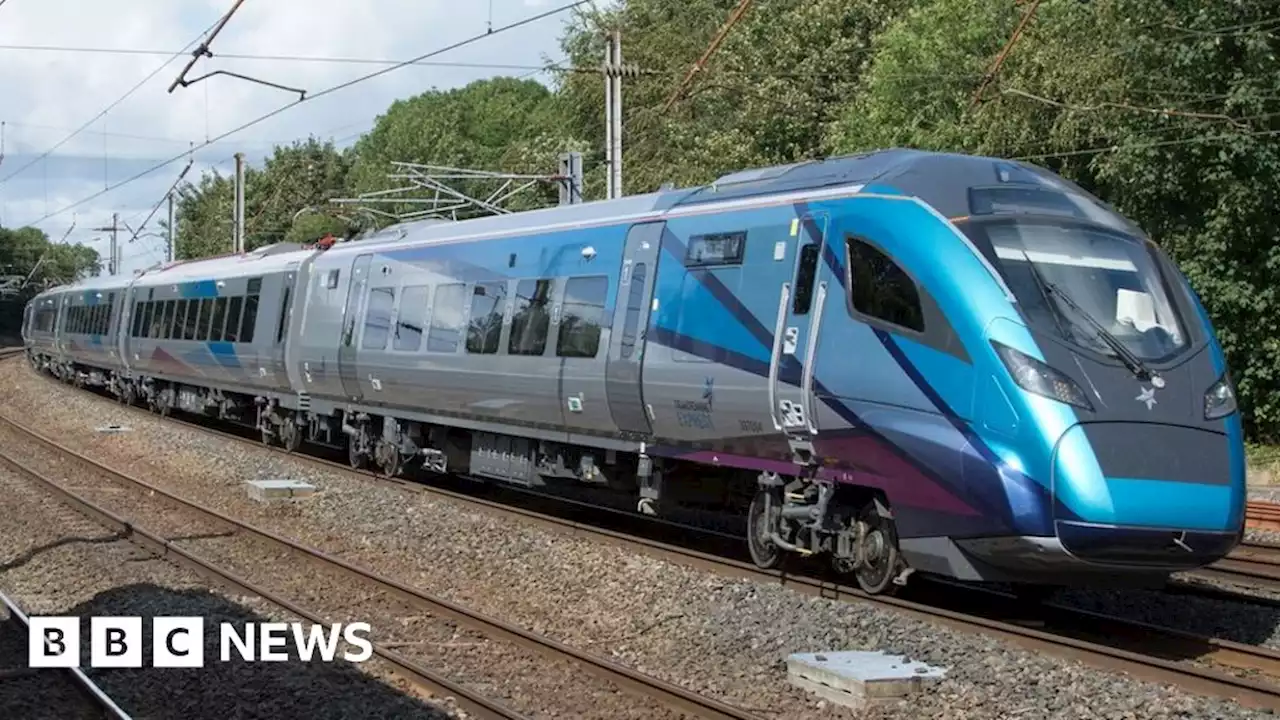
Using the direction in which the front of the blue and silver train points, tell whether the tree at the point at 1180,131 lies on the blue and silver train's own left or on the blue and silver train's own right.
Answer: on the blue and silver train's own left

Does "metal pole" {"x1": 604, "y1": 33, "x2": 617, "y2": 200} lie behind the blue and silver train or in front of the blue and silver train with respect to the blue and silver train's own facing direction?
behind

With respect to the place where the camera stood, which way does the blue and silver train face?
facing the viewer and to the right of the viewer

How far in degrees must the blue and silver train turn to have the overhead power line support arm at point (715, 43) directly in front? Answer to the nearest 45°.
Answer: approximately 135° to its left

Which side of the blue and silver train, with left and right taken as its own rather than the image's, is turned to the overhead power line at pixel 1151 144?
left

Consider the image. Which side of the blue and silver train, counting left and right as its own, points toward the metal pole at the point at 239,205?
back
